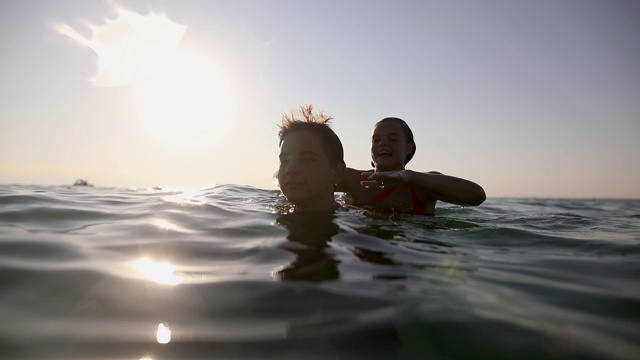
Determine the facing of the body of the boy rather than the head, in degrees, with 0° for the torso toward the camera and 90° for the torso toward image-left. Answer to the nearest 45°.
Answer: approximately 45°

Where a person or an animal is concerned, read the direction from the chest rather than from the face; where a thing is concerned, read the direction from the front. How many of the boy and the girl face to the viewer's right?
0

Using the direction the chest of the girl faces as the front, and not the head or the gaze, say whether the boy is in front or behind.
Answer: in front

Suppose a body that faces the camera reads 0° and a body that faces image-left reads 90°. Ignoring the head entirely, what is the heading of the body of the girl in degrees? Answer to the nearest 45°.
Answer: approximately 45°

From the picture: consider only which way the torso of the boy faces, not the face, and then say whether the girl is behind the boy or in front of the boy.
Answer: behind
